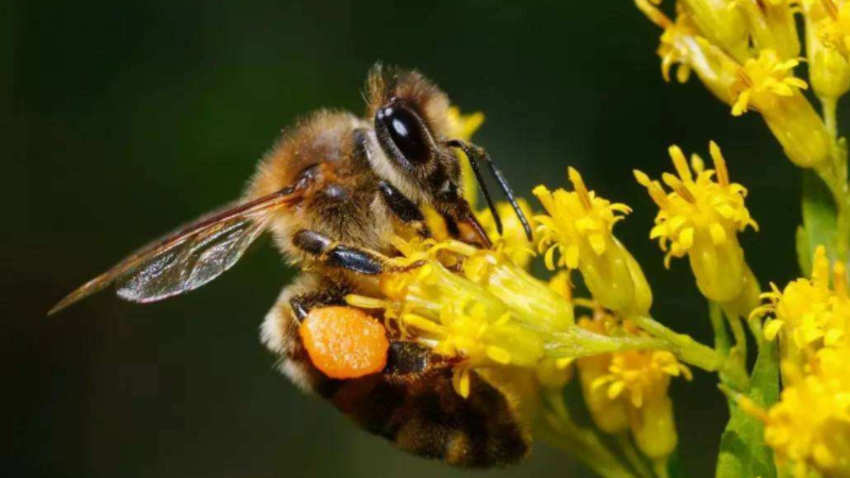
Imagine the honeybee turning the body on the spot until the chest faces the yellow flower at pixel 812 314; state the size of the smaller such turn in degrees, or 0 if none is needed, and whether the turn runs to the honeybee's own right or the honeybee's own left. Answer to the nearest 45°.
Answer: approximately 45° to the honeybee's own right

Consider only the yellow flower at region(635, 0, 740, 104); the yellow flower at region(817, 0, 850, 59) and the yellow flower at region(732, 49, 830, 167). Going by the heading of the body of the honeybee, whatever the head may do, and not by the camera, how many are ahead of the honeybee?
3

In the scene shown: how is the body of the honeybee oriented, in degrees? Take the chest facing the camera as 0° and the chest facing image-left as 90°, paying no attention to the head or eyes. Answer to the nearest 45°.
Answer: approximately 270°

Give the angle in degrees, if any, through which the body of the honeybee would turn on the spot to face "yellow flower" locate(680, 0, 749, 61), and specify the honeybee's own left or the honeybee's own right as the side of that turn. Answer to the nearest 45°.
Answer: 0° — it already faces it

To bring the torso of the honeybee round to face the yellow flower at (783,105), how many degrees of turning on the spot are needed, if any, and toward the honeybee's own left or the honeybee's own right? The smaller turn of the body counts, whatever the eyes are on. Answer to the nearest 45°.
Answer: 0° — it already faces it
